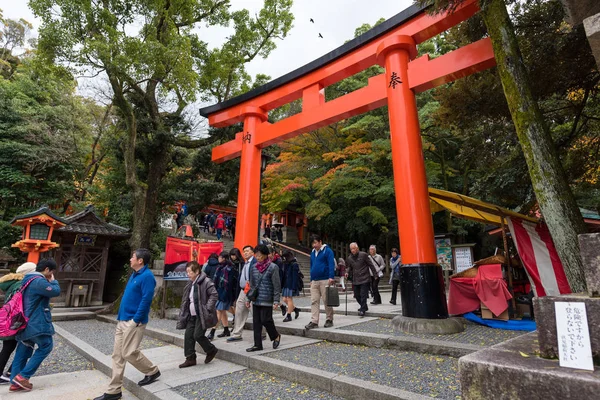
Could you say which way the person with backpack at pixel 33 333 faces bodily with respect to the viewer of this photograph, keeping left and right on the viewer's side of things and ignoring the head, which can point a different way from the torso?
facing to the right of the viewer

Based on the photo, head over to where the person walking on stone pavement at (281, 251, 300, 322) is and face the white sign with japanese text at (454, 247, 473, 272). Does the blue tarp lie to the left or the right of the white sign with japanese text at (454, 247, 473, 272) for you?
right

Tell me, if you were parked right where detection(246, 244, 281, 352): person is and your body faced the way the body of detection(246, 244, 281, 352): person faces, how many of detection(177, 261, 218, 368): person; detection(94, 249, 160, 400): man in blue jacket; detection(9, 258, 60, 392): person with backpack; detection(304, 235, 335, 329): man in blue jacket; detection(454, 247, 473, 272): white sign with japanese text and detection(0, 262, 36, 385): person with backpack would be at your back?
2

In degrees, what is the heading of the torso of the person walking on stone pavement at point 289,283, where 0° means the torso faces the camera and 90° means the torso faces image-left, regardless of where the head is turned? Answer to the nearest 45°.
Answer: approximately 45°

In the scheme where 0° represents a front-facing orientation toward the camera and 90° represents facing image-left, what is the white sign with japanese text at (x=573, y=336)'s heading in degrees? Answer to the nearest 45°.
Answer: approximately 0°

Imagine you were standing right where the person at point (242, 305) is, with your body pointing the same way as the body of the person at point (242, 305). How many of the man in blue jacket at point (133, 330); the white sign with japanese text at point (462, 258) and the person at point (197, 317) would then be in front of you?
2
